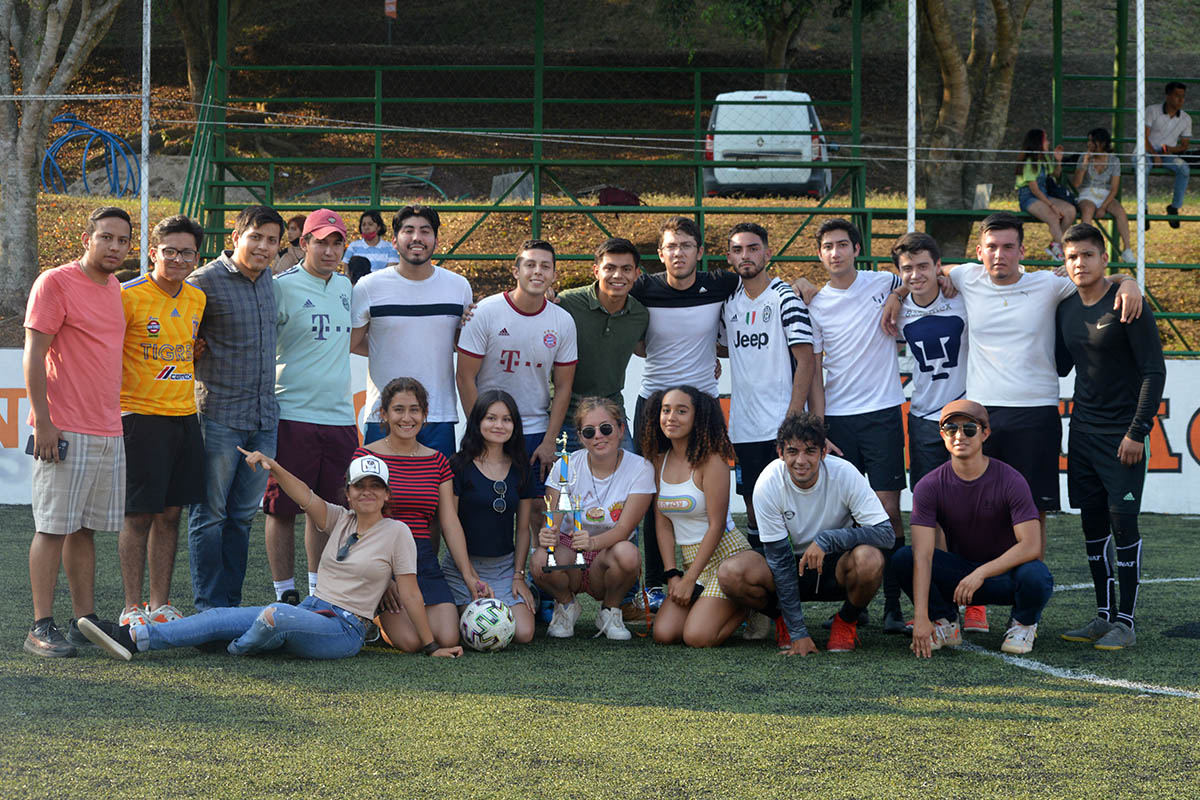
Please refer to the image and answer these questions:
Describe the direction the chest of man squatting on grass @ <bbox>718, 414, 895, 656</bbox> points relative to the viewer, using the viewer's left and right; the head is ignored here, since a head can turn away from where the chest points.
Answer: facing the viewer

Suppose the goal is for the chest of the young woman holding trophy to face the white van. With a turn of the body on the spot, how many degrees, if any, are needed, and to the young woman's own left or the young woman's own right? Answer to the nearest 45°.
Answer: approximately 180°

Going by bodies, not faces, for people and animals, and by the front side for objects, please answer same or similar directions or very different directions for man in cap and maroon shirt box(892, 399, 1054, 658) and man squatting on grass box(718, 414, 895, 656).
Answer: same or similar directions

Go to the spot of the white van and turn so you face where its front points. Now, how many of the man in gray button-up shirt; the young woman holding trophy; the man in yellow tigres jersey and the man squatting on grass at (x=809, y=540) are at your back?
4

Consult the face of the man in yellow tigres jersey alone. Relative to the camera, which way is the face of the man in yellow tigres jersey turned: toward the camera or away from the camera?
toward the camera

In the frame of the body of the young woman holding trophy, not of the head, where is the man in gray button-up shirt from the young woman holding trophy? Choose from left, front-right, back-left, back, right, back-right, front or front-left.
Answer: right

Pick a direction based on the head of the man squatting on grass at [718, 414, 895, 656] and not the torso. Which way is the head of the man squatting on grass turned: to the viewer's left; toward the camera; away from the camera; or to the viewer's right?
toward the camera

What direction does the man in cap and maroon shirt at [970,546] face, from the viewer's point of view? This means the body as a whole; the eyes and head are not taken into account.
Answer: toward the camera

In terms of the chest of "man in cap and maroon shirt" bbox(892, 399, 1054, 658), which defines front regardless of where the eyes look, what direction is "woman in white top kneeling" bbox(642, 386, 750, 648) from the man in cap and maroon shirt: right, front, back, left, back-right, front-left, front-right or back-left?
right

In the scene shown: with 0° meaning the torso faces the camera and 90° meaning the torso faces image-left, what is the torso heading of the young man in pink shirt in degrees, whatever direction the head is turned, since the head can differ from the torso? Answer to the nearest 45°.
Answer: approximately 315°

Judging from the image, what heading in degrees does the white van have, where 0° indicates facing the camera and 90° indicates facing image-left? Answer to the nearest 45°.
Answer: approximately 180°

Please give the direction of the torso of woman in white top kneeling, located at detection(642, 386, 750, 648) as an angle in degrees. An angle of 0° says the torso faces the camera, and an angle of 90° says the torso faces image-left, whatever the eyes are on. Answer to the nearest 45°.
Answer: approximately 45°

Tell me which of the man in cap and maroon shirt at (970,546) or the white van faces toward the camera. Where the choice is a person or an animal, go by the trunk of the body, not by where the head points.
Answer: the man in cap and maroon shirt

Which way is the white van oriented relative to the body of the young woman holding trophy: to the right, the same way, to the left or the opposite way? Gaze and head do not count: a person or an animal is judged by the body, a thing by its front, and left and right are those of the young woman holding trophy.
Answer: the opposite way

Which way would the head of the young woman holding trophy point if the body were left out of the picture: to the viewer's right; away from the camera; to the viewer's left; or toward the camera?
toward the camera

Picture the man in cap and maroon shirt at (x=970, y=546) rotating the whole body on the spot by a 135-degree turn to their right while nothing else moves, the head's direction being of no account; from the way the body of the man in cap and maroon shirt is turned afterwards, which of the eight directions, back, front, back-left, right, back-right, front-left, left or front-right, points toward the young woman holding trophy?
front-left

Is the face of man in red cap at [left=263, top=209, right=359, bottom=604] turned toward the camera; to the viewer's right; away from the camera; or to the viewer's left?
toward the camera
